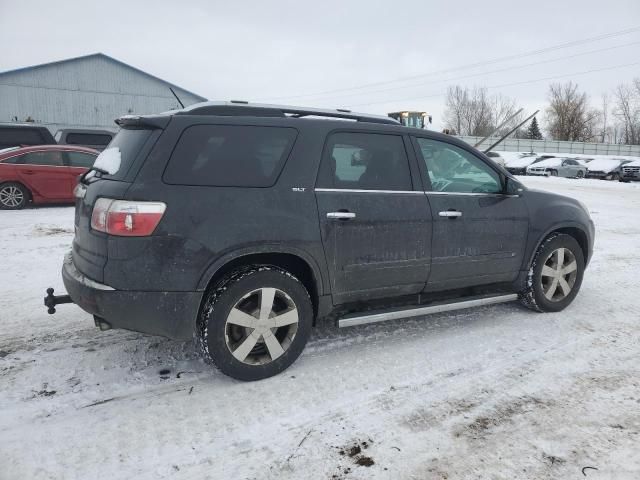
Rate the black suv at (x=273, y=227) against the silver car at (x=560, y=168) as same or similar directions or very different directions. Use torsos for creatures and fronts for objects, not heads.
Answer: very different directions

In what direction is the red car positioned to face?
to the viewer's right

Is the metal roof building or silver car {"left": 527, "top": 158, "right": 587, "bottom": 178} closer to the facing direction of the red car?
the silver car

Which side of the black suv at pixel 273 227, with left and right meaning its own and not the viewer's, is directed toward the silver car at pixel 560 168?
front

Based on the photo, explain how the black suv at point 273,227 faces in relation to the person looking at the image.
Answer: facing away from the viewer and to the right of the viewer

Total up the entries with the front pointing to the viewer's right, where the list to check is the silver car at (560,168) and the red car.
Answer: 1

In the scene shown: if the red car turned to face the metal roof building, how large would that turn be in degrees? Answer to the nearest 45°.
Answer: approximately 90° to its left

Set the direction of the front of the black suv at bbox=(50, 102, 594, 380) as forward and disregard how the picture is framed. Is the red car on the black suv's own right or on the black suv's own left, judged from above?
on the black suv's own left

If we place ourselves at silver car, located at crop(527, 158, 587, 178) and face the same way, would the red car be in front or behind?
in front

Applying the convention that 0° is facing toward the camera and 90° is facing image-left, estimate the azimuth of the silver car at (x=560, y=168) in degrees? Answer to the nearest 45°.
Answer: approximately 45°
